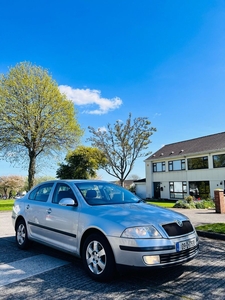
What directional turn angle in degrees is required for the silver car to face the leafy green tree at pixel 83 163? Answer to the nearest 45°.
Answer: approximately 135° to its left

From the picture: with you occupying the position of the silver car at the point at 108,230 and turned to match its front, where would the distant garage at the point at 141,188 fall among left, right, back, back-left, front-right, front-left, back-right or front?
back-left

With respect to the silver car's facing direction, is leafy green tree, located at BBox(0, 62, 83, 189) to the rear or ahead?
to the rear
